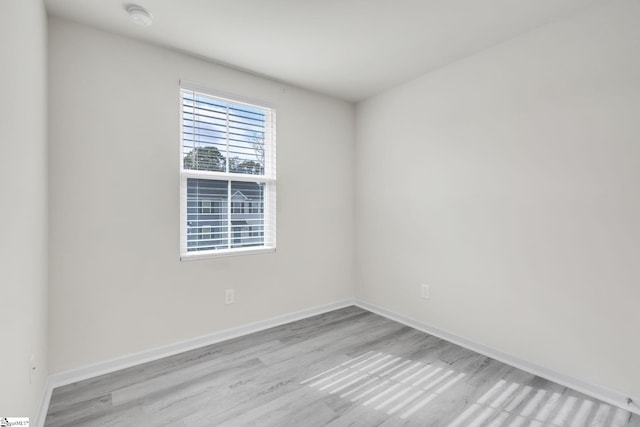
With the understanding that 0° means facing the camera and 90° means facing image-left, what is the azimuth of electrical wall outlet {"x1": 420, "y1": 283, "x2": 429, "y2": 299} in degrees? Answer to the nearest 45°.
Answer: approximately 45°

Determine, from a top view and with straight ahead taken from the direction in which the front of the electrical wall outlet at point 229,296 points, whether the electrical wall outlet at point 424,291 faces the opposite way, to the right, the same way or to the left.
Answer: to the right

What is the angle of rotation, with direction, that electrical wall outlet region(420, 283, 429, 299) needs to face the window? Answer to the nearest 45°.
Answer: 0° — it already faces it

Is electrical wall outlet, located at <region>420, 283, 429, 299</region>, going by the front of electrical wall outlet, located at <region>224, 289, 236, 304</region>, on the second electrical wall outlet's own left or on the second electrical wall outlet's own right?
on the second electrical wall outlet's own left

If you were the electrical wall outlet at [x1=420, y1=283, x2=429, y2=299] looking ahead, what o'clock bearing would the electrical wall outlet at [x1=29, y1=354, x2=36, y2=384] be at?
the electrical wall outlet at [x1=29, y1=354, x2=36, y2=384] is roughly at 12 o'clock from the electrical wall outlet at [x1=420, y1=283, x2=429, y2=299].

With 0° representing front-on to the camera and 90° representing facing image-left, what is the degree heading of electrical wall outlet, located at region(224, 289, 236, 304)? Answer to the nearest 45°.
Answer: approximately 0°
